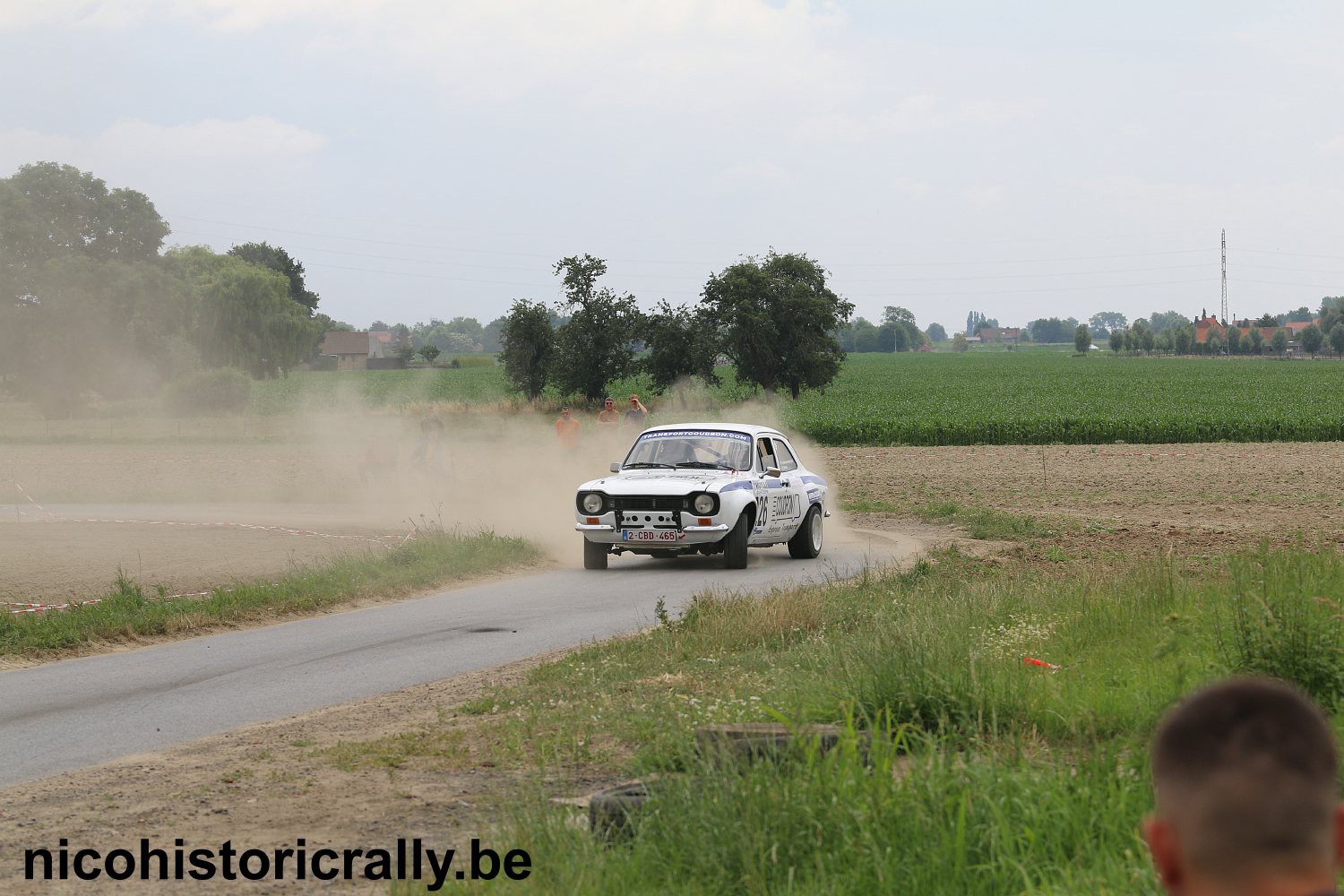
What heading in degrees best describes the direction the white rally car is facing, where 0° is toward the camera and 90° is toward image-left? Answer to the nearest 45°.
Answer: approximately 45°

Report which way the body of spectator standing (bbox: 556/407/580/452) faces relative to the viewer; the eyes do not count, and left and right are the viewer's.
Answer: facing the viewer

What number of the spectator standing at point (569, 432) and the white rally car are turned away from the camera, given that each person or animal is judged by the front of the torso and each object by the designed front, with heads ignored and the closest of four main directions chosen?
0

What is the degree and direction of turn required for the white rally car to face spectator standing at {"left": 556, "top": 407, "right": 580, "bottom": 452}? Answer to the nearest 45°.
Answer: approximately 135° to its right

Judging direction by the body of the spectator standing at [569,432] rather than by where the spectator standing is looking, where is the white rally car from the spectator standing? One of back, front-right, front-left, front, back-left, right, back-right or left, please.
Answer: front
